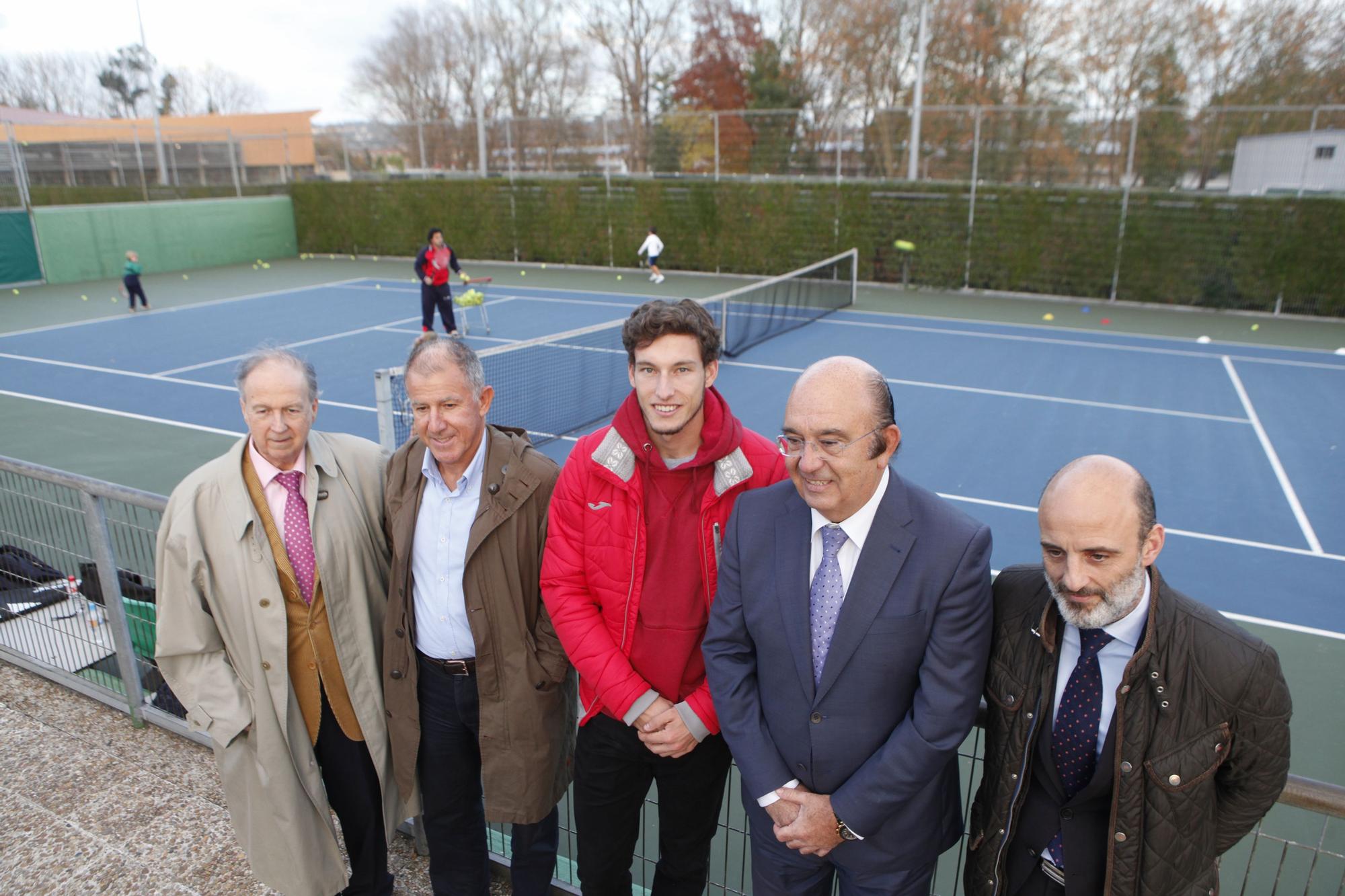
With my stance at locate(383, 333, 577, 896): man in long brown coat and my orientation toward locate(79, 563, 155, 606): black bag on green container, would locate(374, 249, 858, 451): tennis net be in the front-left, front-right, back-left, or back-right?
front-right

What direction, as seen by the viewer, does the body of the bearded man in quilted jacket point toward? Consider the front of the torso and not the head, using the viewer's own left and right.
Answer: facing the viewer and to the left of the viewer

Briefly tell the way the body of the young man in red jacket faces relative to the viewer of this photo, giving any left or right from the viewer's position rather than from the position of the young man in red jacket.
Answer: facing the viewer

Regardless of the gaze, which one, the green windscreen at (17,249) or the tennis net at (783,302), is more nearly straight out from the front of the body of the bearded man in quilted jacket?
the green windscreen

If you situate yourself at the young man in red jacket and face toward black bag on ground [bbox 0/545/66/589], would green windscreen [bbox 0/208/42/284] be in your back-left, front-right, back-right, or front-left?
front-right

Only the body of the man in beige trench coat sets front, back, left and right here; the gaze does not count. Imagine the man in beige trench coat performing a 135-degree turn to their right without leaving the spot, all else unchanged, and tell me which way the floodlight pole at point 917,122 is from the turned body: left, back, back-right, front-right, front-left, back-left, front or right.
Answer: right

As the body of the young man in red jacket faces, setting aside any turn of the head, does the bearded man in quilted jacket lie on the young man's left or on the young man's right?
on the young man's left

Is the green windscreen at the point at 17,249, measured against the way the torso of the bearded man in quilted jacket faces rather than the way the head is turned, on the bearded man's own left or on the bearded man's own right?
on the bearded man's own right

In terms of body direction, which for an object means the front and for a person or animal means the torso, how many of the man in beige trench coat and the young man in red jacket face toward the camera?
2

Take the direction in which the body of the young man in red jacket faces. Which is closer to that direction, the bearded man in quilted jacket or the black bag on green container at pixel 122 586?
the bearded man in quilted jacket

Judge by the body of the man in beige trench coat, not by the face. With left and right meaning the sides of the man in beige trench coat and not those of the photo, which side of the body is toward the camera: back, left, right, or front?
front
